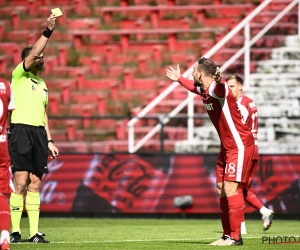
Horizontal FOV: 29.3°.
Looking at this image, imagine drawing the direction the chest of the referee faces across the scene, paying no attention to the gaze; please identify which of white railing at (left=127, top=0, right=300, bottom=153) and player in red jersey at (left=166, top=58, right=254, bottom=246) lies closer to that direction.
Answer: the player in red jersey

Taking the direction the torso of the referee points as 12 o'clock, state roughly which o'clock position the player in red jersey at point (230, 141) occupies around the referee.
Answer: The player in red jersey is roughly at 11 o'clock from the referee.

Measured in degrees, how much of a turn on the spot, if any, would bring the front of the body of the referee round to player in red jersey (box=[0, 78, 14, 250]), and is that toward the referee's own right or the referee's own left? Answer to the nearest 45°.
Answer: approximately 45° to the referee's own right
